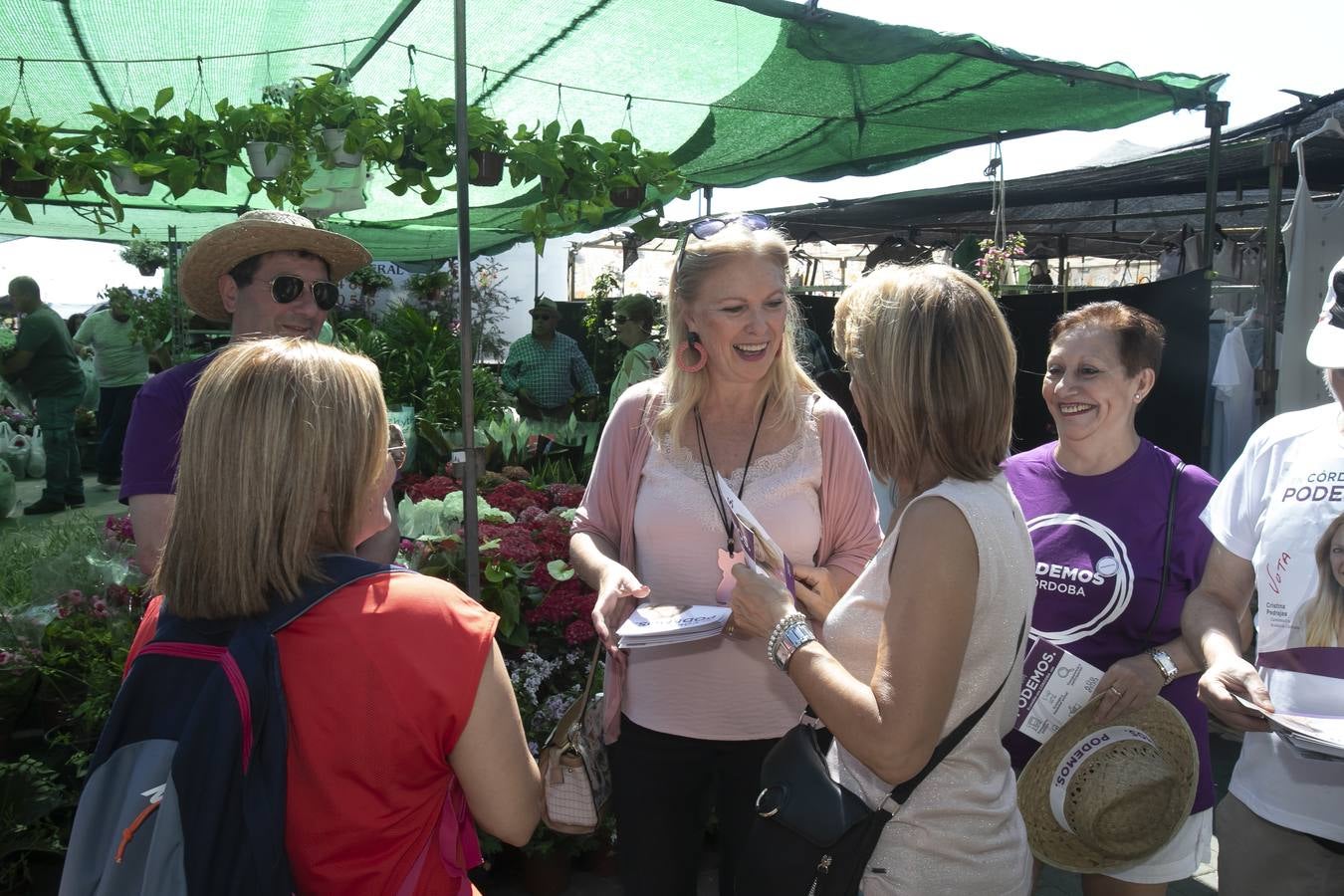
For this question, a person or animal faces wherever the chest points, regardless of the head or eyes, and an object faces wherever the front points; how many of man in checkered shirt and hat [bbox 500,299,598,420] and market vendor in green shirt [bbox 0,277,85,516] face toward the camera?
1

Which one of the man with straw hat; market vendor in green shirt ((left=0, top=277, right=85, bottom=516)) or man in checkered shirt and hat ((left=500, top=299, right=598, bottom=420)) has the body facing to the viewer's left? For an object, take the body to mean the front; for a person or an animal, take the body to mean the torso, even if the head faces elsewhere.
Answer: market vendor in green shirt ((left=0, top=277, right=85, bottom=516))

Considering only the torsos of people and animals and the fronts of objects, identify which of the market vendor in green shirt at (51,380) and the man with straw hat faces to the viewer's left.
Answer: the market vendor in green shirt

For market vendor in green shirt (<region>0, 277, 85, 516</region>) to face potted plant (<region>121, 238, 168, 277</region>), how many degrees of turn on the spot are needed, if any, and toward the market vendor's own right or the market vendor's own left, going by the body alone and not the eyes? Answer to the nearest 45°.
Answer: approximately 90° to the market vendor's own right

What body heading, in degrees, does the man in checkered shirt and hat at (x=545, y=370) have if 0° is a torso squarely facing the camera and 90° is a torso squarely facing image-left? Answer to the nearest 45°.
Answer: approximately 0°

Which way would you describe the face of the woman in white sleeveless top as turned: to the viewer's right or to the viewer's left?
to the viewer's left

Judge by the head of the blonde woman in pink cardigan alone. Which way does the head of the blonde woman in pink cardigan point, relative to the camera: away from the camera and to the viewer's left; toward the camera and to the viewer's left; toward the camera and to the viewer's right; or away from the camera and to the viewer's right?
toward the camera and to the viewer's right
